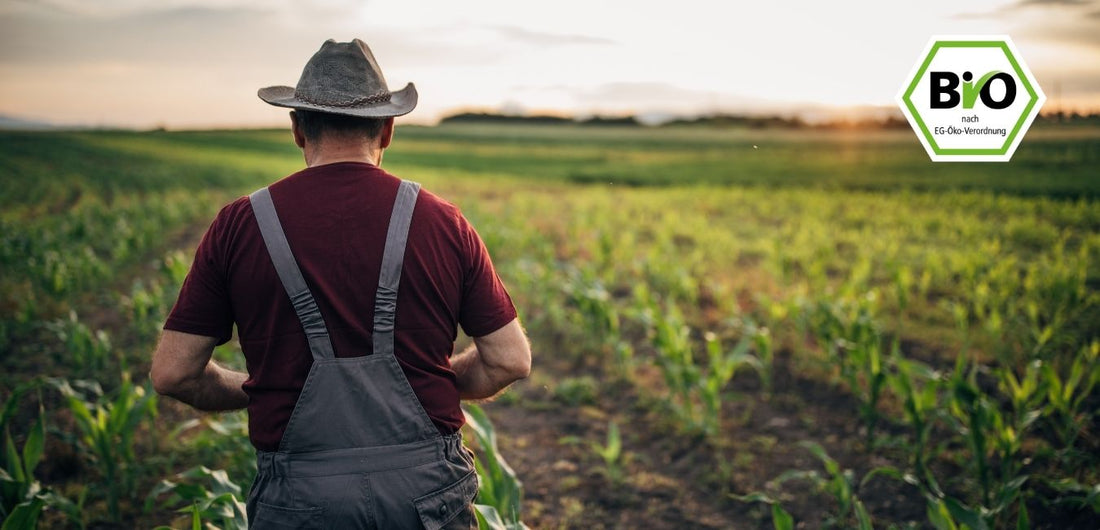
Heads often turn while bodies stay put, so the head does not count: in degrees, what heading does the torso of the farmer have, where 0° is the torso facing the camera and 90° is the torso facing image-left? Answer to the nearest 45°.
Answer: approximately 180°

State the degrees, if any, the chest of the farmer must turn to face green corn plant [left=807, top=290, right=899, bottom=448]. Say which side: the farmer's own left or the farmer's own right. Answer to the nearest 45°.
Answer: approximately 45° to the farmer's own right

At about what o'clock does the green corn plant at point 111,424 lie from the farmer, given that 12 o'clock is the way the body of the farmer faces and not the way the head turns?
The green corn plant is roughly at 11 o'clock from the farmer.

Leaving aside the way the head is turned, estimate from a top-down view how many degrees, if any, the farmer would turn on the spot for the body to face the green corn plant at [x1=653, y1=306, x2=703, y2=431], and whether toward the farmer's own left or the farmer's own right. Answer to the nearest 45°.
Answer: approximately 45° to the farmer's own right

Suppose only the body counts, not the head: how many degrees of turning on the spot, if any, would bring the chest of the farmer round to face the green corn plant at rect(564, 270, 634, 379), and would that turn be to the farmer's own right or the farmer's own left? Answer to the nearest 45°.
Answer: approximately 45° to the farmer's own right
